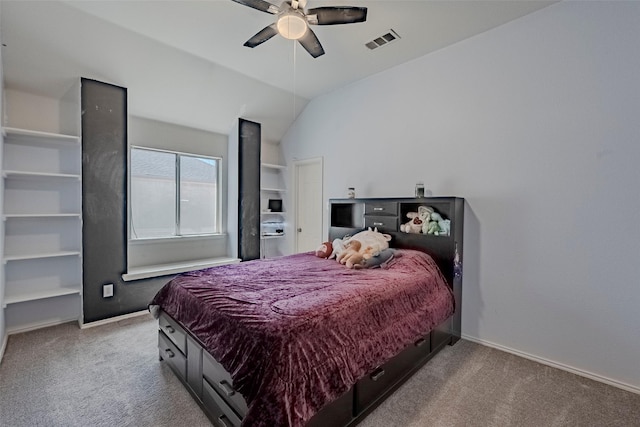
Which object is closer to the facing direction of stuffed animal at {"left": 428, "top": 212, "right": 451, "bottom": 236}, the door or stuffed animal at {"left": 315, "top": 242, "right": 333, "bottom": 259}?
the stuffed animal

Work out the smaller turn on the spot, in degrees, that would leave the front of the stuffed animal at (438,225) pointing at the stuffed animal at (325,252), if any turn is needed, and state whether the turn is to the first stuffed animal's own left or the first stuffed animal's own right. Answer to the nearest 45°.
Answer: approximately 45° to the first stuffed animal's own right

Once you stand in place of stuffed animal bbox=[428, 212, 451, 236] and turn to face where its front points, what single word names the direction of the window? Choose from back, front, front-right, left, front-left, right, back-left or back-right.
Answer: front-right

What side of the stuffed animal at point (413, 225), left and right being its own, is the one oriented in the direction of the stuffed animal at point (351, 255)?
right

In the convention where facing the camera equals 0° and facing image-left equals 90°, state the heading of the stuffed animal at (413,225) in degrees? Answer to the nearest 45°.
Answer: approximately 45°

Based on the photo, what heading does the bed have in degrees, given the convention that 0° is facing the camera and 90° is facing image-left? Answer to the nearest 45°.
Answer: approximately 45°
